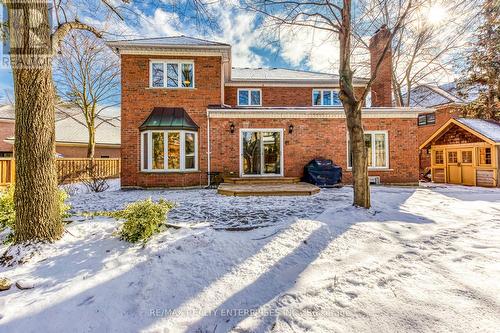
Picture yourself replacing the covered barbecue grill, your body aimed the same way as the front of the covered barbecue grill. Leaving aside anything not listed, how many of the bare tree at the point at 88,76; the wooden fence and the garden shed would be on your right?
2

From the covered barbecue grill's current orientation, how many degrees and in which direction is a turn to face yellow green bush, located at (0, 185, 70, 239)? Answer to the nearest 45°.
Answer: approximately 45° to its right

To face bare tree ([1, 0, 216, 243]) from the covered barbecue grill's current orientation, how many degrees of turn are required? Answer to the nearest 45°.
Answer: approximately 45° to its right

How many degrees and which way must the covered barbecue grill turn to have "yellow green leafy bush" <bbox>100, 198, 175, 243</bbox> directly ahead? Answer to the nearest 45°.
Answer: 0° — it already faces it

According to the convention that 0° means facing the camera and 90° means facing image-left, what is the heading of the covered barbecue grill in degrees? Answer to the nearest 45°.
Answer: approximately 0°

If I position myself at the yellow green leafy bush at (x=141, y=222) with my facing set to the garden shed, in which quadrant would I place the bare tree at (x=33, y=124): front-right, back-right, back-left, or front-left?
back-left
